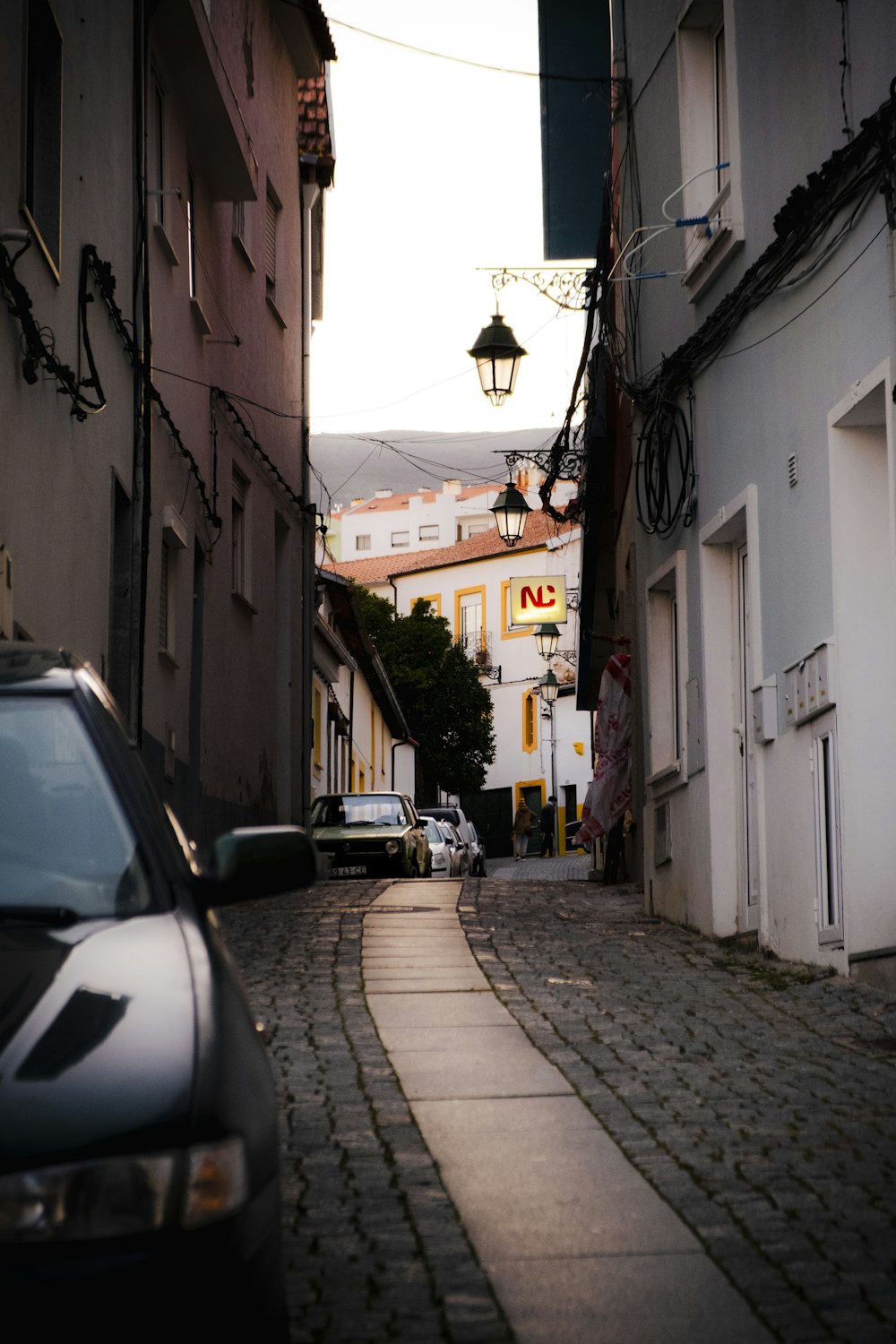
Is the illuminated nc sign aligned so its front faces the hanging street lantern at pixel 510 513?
yes

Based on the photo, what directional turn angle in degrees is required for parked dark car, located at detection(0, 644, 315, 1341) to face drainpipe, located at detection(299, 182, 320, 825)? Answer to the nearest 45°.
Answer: approximately 180°

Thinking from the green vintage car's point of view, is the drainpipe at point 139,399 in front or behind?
in front

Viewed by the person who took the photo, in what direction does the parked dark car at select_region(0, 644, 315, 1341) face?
facing the viewer

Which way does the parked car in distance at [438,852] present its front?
toward the camera

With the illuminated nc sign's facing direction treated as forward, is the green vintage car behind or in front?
in front

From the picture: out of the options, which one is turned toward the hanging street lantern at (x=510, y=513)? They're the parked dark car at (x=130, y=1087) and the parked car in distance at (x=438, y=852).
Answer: the parked car in distance

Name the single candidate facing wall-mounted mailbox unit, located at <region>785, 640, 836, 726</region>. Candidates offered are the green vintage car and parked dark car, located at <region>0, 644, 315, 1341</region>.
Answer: the green vintage car

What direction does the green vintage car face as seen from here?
toward the camera

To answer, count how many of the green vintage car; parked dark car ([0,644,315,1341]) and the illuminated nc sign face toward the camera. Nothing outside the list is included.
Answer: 3

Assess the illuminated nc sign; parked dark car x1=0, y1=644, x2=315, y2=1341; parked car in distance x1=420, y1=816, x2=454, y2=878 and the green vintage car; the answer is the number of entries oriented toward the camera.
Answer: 4
